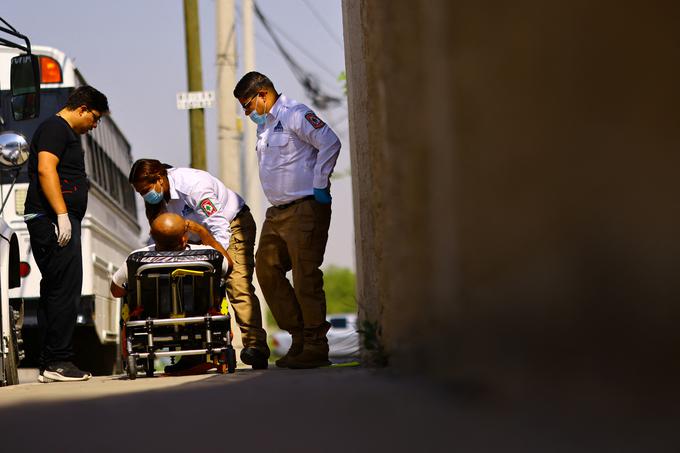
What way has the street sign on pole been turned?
toward the camera

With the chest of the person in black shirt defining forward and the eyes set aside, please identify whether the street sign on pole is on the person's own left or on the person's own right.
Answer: on the person's own left

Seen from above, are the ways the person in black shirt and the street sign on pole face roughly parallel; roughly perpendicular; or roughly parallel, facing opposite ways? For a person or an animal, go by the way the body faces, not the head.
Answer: roughly perpendicular

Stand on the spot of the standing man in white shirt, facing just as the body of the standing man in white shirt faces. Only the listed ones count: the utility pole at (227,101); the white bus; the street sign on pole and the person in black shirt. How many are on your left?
0

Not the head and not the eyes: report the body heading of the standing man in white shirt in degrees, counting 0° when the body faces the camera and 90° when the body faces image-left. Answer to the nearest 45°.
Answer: approximately 45°

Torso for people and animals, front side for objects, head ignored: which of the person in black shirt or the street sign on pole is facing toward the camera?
the street sign on pole

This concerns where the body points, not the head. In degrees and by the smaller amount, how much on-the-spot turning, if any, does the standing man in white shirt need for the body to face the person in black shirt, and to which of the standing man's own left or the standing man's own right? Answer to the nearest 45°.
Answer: approximately 45° to the standing man's own right

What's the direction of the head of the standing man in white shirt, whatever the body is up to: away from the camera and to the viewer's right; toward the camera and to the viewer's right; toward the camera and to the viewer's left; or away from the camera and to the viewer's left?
toward the camera and to the viewer's left

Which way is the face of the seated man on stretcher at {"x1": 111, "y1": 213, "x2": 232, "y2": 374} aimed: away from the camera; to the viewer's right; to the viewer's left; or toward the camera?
away from the camera

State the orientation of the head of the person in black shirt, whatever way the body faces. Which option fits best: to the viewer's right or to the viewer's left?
to the viewer's right

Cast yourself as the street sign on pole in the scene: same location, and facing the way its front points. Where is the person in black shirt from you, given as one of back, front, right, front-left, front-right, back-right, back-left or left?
front

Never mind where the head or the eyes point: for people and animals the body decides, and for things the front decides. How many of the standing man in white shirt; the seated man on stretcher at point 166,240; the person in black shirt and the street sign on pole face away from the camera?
1

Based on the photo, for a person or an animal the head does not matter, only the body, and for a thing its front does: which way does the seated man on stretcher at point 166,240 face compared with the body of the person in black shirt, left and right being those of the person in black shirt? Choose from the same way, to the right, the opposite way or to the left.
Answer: to the left

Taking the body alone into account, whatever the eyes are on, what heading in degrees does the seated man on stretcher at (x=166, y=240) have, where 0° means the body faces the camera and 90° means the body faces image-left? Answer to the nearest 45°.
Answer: approximately 180°

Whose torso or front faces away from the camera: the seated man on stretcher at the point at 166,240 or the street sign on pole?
the seated man on stretcher
